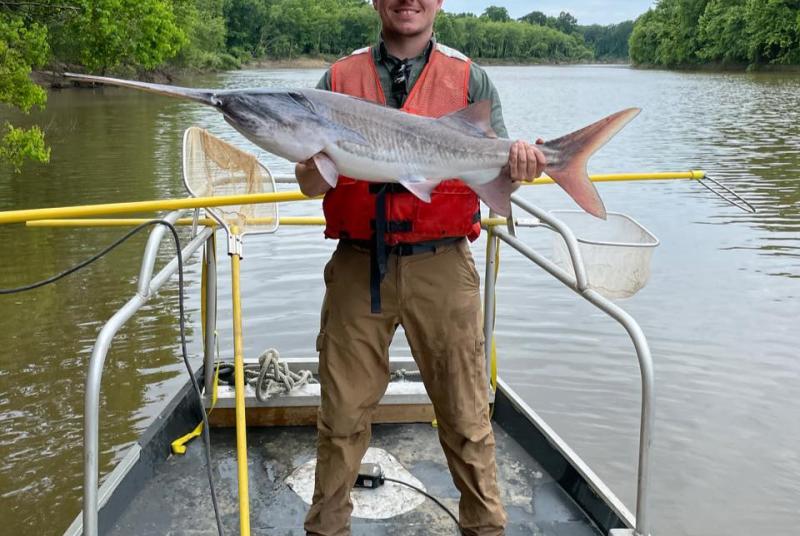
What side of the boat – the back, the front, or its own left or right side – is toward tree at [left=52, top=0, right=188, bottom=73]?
front

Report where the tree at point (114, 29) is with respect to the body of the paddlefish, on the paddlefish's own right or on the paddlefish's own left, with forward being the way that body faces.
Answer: on the paddlefish's own right

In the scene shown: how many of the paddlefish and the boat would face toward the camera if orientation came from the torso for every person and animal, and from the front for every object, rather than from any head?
0

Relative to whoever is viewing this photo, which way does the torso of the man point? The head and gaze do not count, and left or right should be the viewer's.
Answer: facing the viewer

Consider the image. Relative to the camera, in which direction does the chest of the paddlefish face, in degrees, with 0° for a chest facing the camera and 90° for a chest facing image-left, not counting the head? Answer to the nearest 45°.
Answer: approximately 90°

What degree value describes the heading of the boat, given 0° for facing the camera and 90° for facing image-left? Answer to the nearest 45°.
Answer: approximately 180°

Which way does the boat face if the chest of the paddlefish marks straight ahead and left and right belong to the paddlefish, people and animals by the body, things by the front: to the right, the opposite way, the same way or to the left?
to the right
